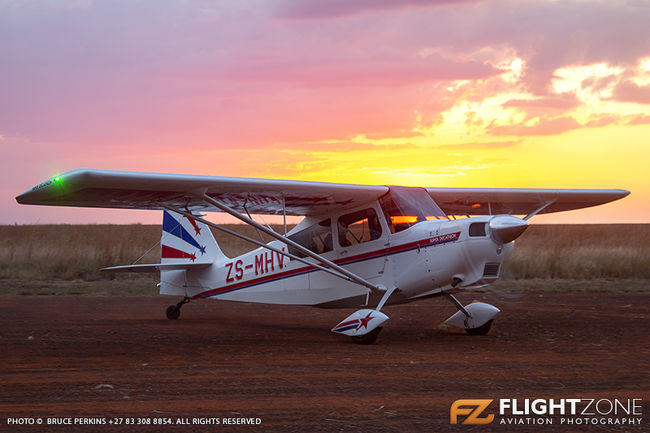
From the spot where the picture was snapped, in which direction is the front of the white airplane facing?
facing the viewer and to the right of the viewer
